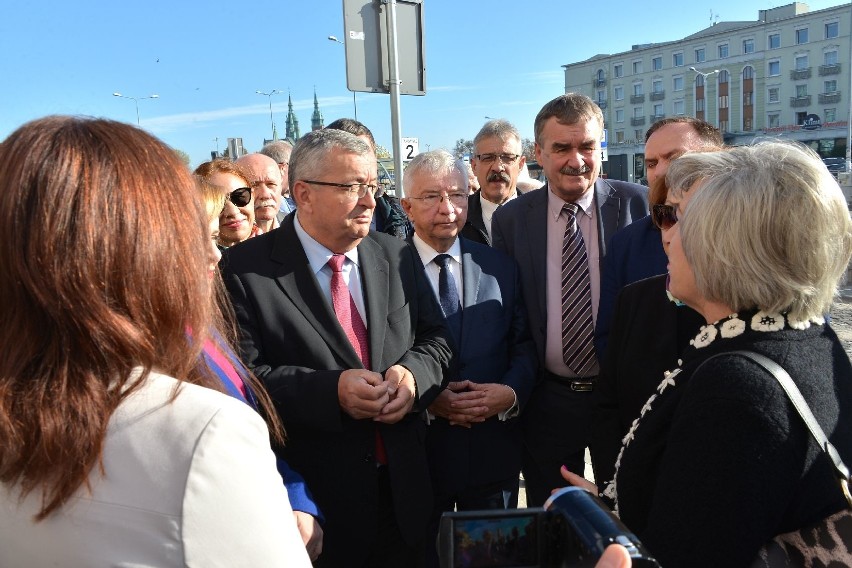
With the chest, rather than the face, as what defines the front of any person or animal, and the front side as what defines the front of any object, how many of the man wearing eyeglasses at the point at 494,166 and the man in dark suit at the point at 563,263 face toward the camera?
2

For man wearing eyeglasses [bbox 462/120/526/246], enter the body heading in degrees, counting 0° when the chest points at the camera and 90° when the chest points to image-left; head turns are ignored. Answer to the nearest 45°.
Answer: approximately 0°

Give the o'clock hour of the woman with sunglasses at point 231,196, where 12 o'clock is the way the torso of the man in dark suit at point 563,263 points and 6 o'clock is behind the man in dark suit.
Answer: The woman with sunglasses is roughly at 3 o'clock from the man in dark suit.

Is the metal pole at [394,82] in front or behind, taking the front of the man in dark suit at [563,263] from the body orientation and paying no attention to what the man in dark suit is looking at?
behind

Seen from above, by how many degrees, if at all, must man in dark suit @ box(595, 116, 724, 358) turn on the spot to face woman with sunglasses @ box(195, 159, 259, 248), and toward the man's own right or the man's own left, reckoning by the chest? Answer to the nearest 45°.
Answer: approximately 45° to the man's own right

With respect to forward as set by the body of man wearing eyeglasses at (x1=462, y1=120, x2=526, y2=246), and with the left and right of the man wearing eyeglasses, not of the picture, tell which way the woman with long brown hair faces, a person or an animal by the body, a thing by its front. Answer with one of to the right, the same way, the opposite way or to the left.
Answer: the opposite way

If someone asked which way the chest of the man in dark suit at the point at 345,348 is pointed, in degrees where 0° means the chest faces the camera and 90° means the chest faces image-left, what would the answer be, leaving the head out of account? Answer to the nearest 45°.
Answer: approximately 315°

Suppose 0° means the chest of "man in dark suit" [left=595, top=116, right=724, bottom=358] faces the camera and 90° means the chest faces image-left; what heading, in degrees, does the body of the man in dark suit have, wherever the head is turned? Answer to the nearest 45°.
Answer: approximately 45°

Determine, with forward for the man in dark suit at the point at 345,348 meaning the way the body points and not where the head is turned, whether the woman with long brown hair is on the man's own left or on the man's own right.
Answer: on the man's own right

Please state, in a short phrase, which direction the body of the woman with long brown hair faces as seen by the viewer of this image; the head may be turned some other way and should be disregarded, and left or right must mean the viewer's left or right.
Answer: facing away from the viewer and to the right of the viewer

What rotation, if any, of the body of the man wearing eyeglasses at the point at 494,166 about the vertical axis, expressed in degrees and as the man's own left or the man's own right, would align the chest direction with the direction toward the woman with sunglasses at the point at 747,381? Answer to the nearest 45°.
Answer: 0° — they already face them
